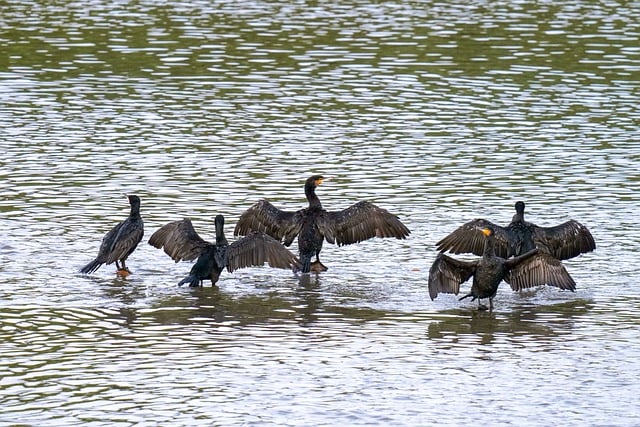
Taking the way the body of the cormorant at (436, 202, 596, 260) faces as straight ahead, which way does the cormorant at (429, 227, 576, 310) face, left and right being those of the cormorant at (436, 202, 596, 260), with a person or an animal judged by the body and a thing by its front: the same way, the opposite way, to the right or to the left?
the opposite way

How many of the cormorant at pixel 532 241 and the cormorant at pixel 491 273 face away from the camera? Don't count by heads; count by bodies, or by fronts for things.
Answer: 1

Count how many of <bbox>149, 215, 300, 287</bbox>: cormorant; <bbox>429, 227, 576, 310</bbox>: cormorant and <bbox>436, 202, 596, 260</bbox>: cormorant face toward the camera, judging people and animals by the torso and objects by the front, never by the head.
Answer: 1

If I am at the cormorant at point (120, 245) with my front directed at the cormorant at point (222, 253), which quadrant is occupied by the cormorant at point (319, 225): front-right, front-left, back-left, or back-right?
front-left

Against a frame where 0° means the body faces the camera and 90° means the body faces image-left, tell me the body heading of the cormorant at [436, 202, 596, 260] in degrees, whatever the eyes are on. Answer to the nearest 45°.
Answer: approximately 180°

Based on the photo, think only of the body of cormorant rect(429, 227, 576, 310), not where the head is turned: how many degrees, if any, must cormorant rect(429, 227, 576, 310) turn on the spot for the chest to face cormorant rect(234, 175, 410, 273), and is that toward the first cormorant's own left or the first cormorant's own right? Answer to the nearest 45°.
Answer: approximately 135° to the first cormorant's own right

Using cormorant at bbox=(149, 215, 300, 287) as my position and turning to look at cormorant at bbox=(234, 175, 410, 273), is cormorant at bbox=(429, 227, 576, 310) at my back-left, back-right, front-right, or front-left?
front-right

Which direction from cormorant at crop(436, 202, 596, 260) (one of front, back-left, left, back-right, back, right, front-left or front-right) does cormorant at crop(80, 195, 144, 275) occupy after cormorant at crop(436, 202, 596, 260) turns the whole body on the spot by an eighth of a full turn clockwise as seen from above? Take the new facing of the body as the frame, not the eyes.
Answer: back-left

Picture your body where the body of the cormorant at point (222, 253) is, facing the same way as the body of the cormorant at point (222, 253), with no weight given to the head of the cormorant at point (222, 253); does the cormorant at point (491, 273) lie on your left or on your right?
on your right

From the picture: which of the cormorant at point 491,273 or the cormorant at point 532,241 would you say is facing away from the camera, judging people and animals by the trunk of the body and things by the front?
the cormorant at point 532,241

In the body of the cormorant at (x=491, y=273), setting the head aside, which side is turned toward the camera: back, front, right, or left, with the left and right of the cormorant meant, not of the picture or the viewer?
front

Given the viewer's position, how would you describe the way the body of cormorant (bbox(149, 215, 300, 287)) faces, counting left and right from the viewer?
facing away from the viewer and to the right of the viewer
